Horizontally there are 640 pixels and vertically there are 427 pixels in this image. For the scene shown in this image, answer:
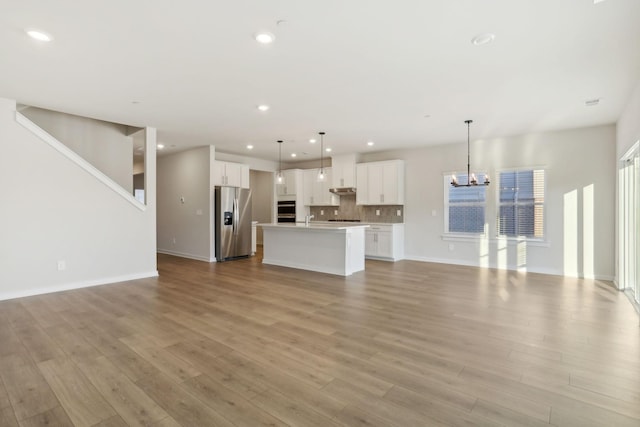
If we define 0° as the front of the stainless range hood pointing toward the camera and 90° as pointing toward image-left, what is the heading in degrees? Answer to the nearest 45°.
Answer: approximately 45°

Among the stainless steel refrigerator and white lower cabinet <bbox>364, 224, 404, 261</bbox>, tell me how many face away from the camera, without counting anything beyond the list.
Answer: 0

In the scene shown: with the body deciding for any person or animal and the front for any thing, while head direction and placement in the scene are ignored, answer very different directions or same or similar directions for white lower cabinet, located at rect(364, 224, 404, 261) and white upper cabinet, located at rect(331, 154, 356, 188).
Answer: same or similar directions

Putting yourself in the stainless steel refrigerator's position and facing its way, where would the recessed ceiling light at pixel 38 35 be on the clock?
The recessed ceiling light is roughly at 2 o'clock from the stainless steel refrigerator.

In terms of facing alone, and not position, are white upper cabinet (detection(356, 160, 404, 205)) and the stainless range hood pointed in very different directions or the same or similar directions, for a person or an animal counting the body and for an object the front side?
same or similar directions

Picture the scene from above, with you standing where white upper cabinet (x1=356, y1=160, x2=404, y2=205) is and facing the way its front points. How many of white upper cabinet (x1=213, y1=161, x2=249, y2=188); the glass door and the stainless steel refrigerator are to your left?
1

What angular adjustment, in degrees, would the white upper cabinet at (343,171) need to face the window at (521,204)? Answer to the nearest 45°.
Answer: approximately 90° to its left

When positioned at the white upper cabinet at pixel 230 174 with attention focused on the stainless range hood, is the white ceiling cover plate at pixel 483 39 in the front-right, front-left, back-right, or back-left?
front-right

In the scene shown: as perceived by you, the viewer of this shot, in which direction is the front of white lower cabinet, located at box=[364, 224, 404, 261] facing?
facing the viewer and to the left of the viewer

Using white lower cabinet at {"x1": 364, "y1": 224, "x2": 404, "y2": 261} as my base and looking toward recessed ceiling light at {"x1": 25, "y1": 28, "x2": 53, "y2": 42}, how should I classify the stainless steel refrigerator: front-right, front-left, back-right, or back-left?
front-right

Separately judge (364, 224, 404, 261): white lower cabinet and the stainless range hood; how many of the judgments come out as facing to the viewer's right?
0

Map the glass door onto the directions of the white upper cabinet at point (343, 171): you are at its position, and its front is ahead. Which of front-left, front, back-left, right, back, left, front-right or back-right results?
left

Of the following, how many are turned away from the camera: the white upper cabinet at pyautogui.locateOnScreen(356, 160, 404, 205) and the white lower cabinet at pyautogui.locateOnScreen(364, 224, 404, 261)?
0

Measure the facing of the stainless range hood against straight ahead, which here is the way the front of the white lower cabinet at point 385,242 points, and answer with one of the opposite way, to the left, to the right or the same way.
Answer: the same way

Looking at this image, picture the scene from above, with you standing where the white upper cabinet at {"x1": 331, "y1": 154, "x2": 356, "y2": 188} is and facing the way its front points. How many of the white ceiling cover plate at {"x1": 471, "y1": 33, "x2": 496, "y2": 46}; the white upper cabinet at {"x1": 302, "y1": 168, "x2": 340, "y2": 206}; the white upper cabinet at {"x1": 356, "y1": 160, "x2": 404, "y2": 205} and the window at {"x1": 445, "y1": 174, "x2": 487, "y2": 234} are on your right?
1

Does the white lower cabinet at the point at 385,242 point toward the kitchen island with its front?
yes

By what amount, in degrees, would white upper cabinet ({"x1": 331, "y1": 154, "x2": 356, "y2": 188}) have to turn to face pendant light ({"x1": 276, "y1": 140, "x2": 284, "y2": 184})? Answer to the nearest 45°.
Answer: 0° — it already faces it
